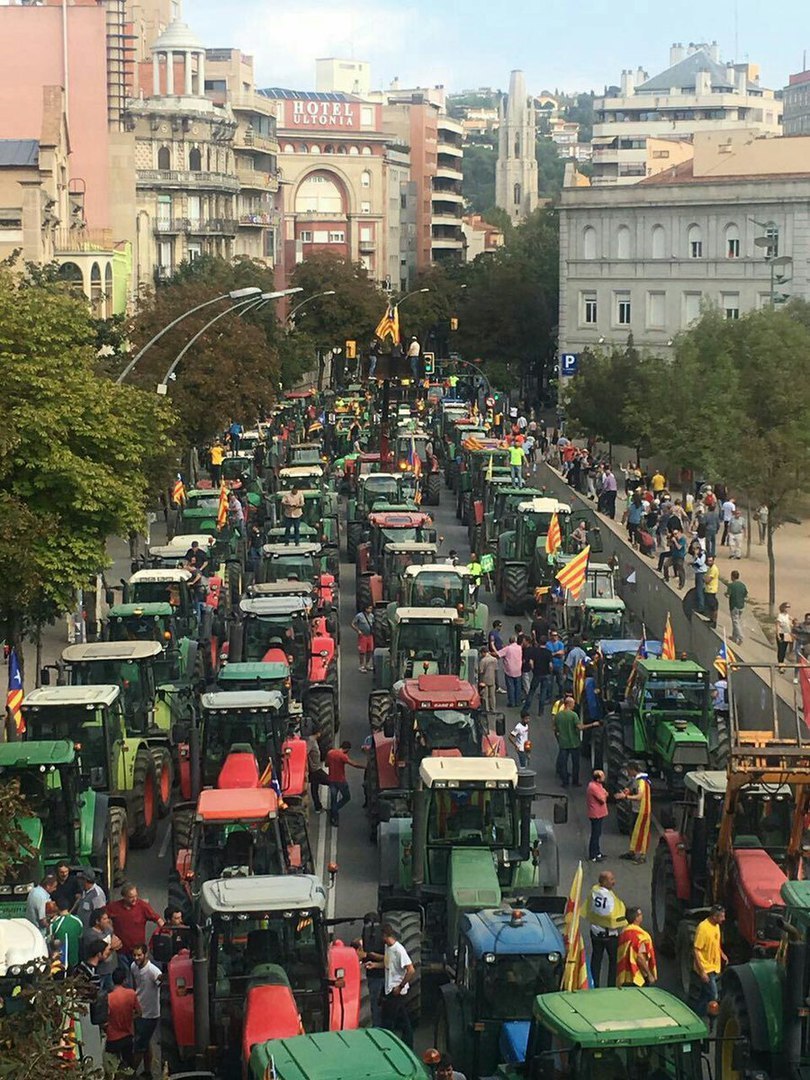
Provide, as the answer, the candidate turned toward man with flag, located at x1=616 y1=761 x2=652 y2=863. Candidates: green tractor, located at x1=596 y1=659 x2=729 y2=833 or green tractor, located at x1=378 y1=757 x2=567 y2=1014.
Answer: green tractor, located at x1=596 y1=659 x2=729 y2=833

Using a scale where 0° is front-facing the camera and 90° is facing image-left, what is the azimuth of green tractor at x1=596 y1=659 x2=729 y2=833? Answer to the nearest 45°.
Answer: approximately 0°

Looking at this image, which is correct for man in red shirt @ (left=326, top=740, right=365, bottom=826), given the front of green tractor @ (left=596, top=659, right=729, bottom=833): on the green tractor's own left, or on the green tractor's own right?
on the green tractor's own right

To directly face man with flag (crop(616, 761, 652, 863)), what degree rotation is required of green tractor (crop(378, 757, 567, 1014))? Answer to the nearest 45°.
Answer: approximately 135° to its left

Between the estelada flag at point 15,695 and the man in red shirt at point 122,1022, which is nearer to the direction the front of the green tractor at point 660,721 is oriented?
the man in red shirt

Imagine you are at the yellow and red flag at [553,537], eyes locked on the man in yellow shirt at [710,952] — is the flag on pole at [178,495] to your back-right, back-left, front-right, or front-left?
back-right

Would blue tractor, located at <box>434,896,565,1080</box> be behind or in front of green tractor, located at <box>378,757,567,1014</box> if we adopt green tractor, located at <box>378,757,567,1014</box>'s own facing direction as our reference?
in front

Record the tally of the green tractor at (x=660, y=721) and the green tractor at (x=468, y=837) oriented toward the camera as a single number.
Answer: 2

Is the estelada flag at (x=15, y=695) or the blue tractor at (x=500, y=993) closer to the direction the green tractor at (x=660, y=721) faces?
the blue tractor

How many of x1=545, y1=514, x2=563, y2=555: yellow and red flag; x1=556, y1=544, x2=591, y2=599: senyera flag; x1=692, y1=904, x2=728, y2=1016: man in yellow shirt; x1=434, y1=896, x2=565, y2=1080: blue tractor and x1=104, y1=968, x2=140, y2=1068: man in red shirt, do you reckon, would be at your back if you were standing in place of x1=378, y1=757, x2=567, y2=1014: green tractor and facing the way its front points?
2

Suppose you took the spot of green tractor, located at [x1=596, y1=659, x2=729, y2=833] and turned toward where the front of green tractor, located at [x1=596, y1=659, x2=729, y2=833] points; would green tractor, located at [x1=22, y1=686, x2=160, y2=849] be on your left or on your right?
on your right

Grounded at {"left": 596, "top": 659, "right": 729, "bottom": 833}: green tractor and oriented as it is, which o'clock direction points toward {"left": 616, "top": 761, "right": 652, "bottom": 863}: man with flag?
The man with flag is roughly at 12 o'clock from the green tractor.

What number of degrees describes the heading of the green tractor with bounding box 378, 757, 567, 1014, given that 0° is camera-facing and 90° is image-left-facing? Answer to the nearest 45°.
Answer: approximately 0°

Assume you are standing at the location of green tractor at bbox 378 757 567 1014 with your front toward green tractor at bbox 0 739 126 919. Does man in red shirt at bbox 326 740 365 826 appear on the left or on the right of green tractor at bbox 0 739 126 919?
right

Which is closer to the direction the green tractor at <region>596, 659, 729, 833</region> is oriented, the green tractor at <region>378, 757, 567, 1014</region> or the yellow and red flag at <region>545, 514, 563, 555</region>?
the green tractor
